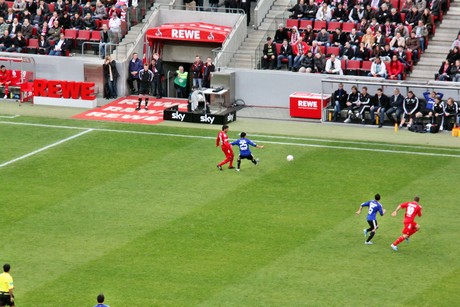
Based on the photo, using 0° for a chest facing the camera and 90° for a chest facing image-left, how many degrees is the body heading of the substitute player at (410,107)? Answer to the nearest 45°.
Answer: approximately 45°

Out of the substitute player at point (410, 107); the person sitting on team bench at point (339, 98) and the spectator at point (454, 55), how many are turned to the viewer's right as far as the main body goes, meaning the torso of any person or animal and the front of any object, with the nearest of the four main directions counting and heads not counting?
0

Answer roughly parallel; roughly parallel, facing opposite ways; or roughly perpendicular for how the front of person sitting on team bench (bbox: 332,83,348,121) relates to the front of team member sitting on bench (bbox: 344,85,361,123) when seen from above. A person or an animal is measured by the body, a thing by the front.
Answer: roughly parallel

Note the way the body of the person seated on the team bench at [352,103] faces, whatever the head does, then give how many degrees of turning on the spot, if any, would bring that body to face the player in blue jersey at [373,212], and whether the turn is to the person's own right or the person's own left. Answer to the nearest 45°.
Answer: approximately 45° to the person's own left

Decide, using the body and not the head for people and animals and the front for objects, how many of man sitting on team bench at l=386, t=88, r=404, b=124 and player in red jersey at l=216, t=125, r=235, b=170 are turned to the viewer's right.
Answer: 1

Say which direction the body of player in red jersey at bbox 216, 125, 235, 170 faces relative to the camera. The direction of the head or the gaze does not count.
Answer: to the viewer's right

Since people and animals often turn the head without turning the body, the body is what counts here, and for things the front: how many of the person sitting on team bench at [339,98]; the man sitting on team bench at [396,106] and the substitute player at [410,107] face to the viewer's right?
0

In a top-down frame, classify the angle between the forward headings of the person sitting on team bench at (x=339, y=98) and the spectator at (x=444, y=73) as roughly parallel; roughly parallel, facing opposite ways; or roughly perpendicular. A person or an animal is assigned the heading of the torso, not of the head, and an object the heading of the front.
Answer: roughly parallel

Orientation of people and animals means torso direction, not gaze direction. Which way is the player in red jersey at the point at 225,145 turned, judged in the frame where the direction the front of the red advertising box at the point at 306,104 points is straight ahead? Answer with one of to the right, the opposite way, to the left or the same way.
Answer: to the left

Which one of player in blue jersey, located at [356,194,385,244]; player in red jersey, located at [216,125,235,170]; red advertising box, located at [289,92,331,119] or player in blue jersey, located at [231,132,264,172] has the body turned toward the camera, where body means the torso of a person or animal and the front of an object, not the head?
the red advertising box
